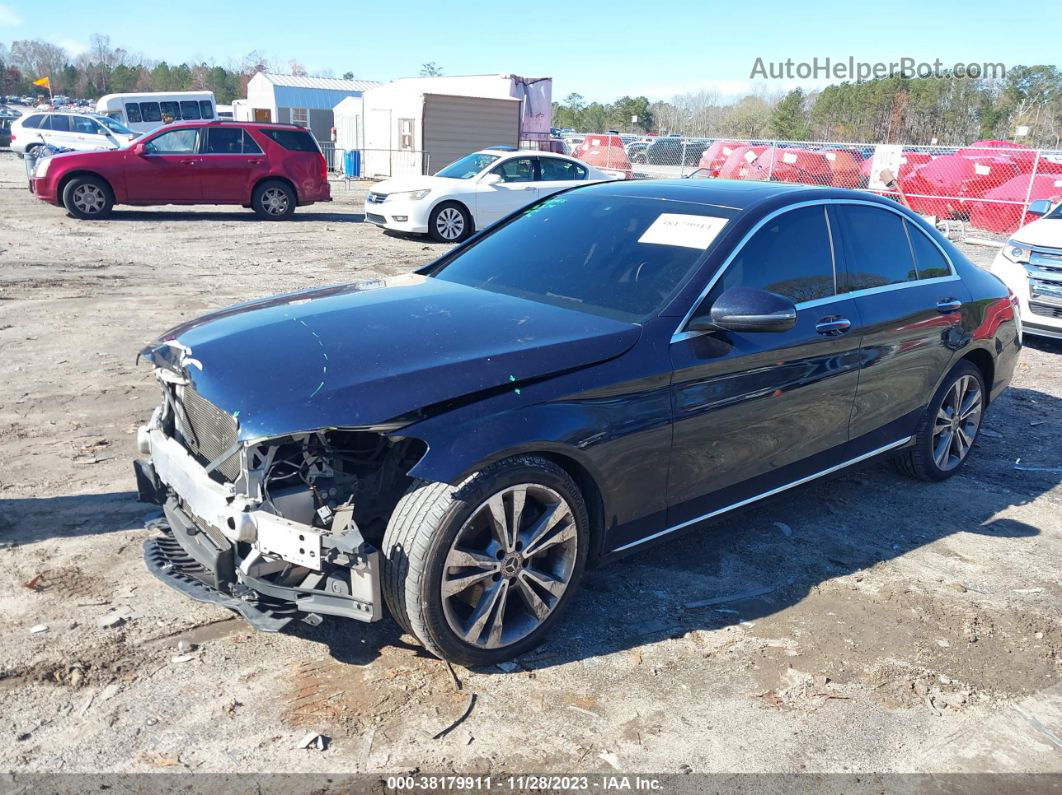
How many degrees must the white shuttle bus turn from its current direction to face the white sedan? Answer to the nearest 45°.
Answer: approximately 90° to its left

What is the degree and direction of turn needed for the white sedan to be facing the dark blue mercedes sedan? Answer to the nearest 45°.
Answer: approximately 45° to its left

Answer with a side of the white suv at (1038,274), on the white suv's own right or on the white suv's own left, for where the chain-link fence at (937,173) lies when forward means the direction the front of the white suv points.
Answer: on the white suv's own right

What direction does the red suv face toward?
to the viewer's left

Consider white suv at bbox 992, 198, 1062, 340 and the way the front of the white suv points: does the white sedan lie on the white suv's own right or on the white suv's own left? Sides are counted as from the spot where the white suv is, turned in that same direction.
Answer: on the white suv's own right

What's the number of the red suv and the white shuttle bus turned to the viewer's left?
2

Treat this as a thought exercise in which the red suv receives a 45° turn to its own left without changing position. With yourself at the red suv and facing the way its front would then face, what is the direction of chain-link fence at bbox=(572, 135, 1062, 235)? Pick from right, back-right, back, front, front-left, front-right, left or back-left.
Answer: back-left

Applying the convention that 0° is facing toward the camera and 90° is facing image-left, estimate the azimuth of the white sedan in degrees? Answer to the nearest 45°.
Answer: approximately 45°

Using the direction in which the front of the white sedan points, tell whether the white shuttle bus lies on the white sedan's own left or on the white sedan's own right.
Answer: on the white sedan's own right

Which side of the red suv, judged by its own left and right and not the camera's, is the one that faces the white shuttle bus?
right
